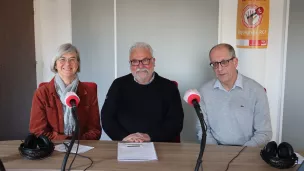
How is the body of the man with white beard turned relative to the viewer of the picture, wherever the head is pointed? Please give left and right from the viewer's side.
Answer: facing the viewer

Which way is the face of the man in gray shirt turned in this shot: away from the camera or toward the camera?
toward the camera

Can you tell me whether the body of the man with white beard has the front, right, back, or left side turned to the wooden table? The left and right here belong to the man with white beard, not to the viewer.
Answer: front

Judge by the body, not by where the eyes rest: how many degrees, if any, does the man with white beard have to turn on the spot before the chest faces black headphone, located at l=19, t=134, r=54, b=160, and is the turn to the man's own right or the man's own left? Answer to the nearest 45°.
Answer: approximately 45° to the man's own right

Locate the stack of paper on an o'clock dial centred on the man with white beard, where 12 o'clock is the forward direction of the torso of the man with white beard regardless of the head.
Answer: The stack of paper is roughly at 12 o'clock from the man with white beard.

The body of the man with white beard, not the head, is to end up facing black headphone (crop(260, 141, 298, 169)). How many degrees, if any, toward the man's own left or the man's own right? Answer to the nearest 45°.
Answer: approximately 45° to the man's own left

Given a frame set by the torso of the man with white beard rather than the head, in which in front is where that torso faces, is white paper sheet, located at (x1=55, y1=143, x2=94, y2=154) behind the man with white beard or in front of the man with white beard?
in front

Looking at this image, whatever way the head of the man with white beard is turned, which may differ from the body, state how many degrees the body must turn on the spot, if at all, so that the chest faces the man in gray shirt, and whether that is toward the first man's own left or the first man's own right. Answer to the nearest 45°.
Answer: approximately 90° to the first man's own left
